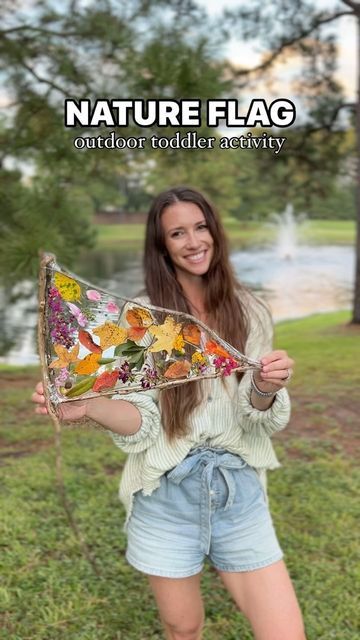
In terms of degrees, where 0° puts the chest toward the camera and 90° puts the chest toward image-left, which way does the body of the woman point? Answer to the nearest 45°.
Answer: approximately 0°

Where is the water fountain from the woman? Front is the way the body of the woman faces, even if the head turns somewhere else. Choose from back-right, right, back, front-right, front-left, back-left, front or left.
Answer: back

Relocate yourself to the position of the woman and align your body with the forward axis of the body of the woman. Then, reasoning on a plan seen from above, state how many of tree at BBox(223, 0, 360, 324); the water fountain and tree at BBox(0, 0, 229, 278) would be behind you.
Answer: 3

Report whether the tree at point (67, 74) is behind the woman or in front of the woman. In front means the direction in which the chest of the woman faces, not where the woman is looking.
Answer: behind

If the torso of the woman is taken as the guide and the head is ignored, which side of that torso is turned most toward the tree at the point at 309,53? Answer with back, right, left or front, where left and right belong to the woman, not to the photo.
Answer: back
